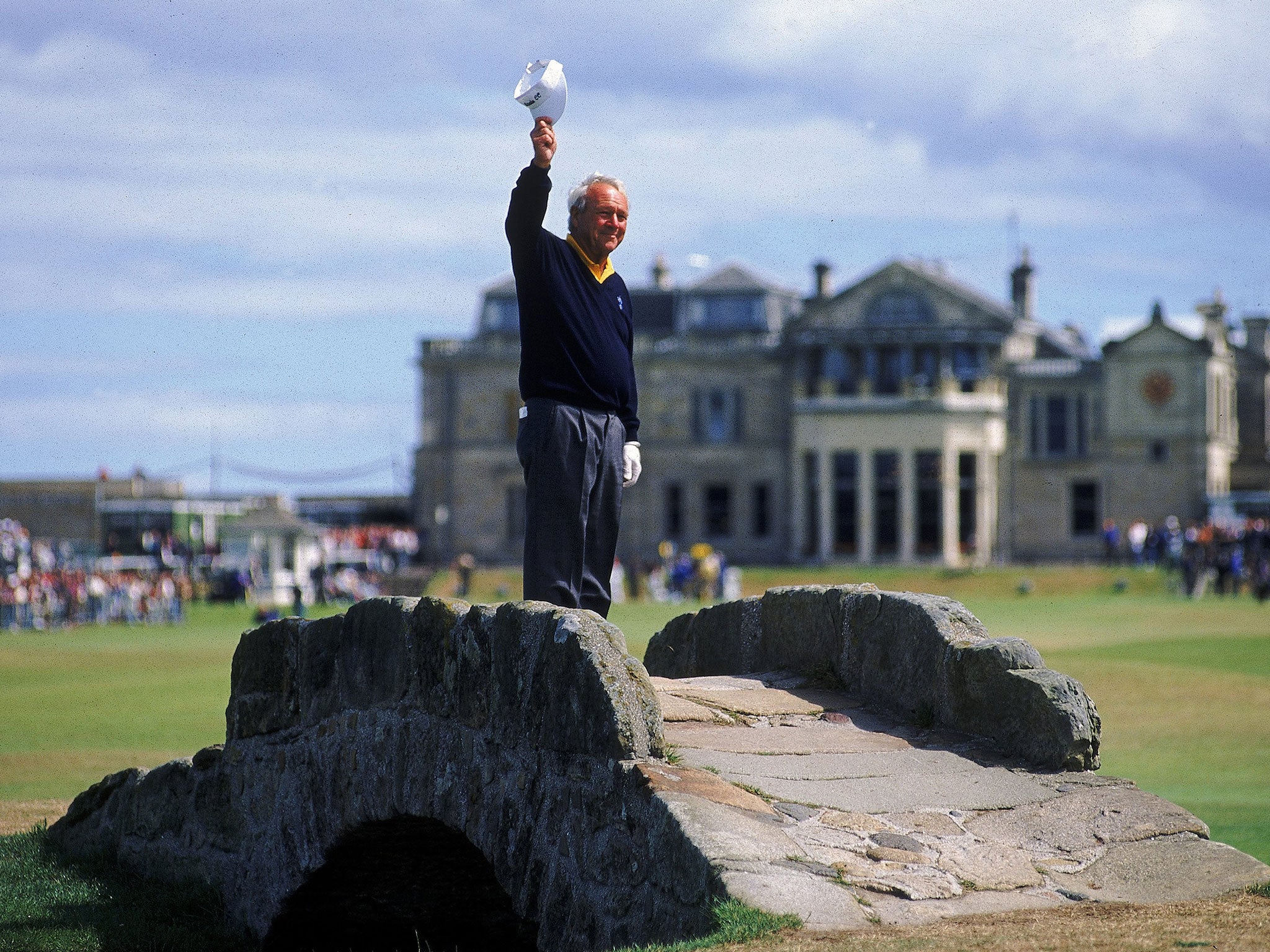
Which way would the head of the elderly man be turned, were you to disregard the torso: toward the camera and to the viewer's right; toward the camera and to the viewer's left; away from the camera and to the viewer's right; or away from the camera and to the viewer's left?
toward the camera and to the viewer's right

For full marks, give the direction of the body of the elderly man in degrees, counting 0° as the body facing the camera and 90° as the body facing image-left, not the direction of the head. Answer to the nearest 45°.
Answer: approximately 315°
